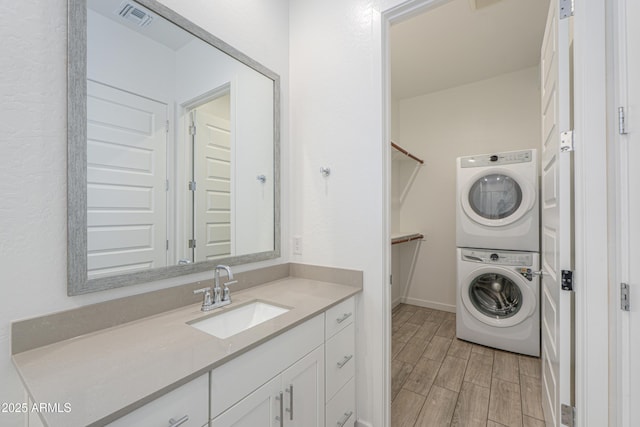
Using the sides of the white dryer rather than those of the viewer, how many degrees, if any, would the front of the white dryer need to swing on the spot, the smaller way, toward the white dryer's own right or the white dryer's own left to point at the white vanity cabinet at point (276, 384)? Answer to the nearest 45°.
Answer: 0° — it already faces it

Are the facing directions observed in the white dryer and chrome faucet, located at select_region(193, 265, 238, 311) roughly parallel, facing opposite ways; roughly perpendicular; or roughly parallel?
roughly perpendicular

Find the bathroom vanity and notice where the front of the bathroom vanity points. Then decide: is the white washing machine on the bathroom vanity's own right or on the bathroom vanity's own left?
on the bathroom vanity's own left

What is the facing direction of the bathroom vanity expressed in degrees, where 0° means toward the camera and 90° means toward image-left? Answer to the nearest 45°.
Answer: approximately 315°

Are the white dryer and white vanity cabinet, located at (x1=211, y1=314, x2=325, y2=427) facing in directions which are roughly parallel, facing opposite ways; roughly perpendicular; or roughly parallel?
roughly perpendicular

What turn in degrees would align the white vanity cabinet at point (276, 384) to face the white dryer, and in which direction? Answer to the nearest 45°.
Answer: approximately 90° to its left

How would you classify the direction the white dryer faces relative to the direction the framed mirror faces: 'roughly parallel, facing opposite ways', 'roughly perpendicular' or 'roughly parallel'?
roughly perpendicular

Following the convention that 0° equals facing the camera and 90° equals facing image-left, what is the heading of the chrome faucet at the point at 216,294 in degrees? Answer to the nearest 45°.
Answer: approximately 315°
